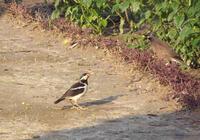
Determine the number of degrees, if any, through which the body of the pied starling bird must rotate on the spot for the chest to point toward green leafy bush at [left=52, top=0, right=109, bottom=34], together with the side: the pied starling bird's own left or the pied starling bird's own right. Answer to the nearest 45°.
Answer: approximately 90° to the pied starling bird's own left

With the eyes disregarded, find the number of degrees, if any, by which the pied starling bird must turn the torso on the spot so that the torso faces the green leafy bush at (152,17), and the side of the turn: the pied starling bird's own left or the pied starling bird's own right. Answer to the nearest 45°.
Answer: approximately 45° to the pied starling bird's own left

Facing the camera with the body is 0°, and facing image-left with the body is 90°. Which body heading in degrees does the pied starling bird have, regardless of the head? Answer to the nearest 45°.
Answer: approximately 270°
